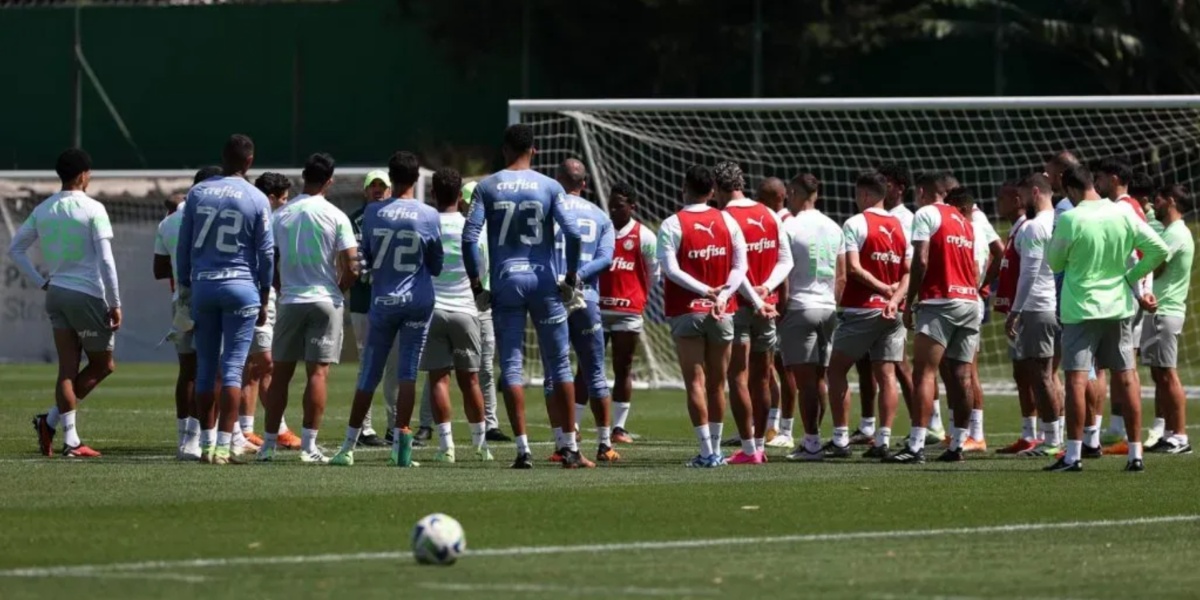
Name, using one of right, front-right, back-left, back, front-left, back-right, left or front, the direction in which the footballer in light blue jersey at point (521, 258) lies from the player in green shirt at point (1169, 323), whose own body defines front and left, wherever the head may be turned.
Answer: front-left

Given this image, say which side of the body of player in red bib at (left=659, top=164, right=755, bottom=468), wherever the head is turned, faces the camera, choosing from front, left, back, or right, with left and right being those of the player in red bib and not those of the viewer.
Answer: back

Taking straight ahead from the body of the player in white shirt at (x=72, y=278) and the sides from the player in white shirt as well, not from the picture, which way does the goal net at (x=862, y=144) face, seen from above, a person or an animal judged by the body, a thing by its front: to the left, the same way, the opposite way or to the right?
the opposite way

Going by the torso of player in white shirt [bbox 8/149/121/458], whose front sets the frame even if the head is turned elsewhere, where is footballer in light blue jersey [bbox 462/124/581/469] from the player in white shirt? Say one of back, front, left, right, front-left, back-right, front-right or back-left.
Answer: right

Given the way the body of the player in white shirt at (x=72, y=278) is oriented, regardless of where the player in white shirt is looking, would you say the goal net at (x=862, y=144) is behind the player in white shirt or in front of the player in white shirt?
in front

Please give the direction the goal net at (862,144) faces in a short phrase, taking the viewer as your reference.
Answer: facing the viewer

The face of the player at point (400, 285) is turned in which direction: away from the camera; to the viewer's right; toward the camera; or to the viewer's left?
away from the camera

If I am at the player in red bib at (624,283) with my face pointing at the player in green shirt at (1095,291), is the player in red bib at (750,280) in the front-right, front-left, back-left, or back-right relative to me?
front-right

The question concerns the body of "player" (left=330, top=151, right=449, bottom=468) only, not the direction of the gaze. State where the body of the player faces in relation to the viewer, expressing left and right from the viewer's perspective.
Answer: facing away from the viewer

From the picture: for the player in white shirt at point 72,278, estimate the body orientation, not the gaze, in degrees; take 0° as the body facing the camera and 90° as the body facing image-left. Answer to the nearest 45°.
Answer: approximately 225°

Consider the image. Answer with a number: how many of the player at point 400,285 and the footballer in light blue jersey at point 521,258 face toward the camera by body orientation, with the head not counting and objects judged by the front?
0

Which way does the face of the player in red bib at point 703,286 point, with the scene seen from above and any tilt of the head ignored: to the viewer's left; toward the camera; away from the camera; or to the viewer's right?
away from the camera

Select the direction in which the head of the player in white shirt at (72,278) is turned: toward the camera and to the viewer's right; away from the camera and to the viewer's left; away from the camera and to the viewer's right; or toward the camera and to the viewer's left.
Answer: away from the camera and to the viewer's right

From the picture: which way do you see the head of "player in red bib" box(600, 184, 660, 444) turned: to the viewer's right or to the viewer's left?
to the viewer's left

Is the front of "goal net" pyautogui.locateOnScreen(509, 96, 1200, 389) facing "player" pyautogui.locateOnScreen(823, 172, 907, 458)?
yes

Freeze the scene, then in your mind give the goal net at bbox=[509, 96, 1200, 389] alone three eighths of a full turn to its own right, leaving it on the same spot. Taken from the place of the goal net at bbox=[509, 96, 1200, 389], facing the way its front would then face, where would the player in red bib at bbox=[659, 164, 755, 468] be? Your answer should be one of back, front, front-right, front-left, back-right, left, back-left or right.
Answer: back-left

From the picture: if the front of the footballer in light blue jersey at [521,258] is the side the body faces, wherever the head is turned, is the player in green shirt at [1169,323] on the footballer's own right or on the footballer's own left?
on the footballer's own right

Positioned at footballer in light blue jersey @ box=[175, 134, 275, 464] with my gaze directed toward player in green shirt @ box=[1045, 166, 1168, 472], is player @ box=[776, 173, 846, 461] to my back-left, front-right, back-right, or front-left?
front-left

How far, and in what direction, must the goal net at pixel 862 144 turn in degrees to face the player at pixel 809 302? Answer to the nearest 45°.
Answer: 0° — it already faces them

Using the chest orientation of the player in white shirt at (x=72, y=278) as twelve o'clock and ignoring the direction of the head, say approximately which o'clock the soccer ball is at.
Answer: The soccer ball is roughly at 4 o'clock from the player in white shirt.
